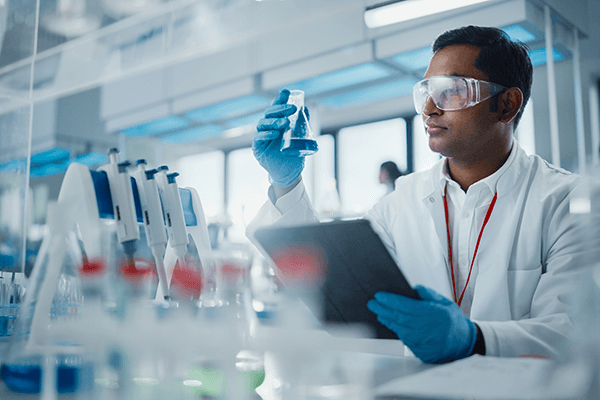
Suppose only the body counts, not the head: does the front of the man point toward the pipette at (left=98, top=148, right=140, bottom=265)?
yes

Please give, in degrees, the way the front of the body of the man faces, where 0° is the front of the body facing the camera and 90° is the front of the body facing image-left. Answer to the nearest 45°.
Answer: approximately 45°

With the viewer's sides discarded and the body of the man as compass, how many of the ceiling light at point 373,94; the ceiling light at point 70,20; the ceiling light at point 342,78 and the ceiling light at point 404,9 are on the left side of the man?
0

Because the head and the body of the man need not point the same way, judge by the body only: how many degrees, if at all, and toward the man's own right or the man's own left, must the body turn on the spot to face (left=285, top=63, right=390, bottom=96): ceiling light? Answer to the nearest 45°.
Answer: approximately 135° to the man's own right

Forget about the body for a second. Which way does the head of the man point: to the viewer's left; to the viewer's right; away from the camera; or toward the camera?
to the viewer's left

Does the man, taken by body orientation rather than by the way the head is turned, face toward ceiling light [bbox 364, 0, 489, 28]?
no

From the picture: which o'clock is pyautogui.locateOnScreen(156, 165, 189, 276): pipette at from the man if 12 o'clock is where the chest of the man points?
The pipette is roughly at 12 o'clock from the man.

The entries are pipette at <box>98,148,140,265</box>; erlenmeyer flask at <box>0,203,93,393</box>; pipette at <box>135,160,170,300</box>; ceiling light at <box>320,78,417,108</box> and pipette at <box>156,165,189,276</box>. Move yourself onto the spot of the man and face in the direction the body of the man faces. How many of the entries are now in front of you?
4

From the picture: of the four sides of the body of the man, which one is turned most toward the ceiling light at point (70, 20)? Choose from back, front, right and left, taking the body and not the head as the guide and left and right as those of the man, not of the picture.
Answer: right

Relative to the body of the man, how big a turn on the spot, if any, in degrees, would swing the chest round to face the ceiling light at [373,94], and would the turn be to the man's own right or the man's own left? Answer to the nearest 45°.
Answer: approximately 135° to the man's own right

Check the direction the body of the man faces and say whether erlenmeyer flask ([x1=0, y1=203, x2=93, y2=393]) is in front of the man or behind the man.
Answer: in front

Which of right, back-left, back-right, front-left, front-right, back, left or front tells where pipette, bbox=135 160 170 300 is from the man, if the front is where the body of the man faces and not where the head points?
front

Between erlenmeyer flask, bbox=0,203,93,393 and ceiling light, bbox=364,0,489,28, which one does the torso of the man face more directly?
the erlenmeyer flask

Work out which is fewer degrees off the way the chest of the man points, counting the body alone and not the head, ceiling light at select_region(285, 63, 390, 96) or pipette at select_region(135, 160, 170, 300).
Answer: the pipette

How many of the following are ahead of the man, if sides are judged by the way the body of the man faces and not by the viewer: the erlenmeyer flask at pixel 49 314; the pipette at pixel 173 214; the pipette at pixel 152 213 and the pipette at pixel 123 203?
4
